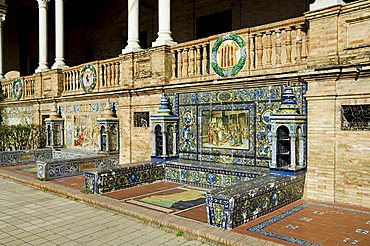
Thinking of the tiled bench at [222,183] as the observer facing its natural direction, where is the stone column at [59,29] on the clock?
The stone column is roughly at 3 o'clock from the tiled bench.

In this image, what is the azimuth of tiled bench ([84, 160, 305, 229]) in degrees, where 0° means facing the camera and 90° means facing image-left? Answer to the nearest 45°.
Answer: approximately 45°

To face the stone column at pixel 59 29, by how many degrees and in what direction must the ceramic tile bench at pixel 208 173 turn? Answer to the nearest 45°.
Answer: approximately 90° to its right

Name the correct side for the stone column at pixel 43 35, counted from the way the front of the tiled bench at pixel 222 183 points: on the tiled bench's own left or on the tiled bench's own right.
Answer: on the tiled bench's own right

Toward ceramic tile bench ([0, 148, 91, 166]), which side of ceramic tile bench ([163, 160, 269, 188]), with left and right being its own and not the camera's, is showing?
right
